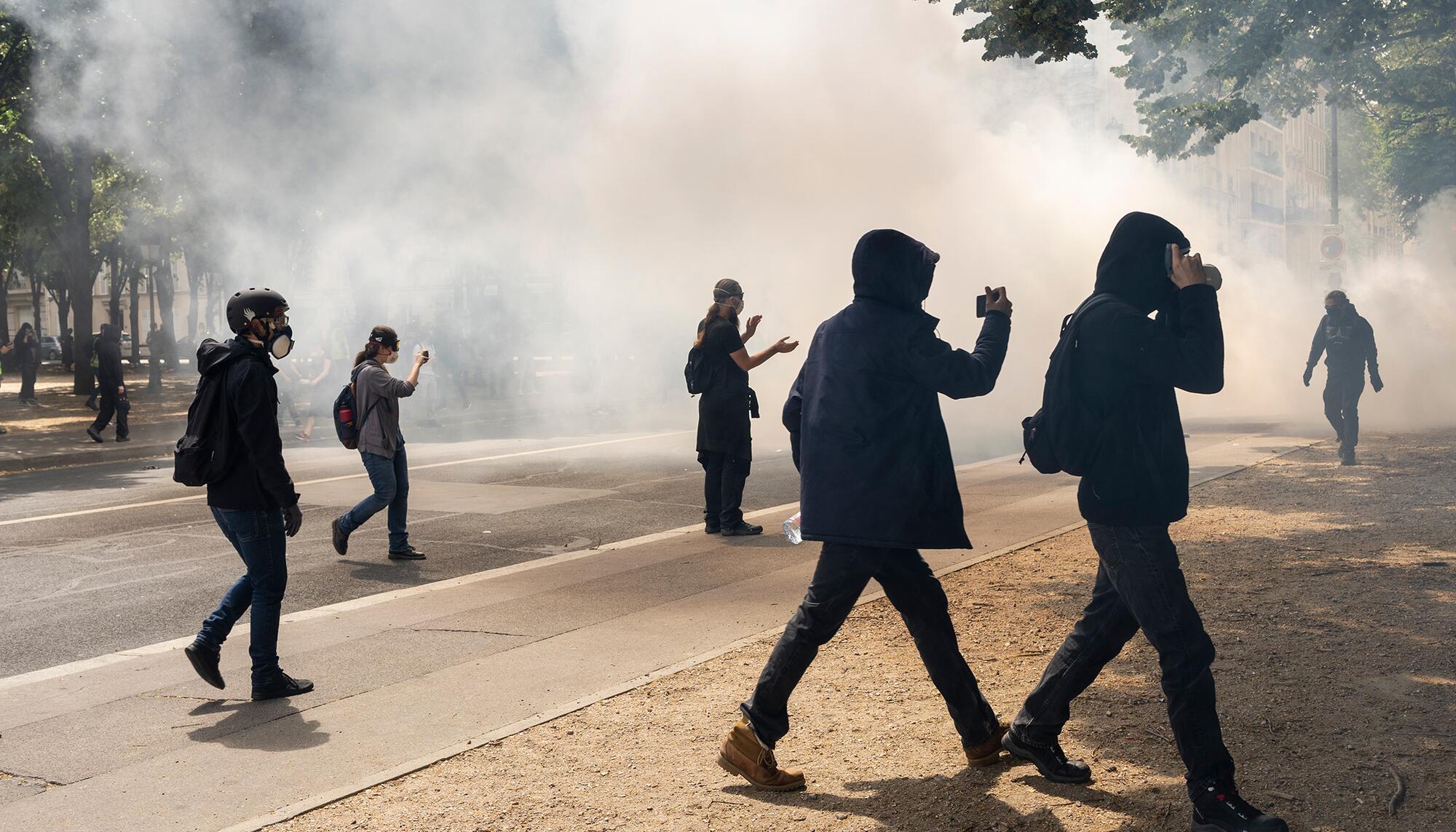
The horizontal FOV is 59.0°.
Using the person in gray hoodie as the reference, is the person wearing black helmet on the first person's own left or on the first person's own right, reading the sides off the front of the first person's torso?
on the first person's own right

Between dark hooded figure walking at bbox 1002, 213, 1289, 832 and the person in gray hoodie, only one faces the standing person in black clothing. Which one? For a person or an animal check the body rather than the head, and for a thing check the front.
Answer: the person in gray hoodie

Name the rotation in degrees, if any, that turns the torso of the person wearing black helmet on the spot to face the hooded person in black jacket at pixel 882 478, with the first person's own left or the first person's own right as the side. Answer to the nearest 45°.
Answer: approximately 45° to the first person's own right

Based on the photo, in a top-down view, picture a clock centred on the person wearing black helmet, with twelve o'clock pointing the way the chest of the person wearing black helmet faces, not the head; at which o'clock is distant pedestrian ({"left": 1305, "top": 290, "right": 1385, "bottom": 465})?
The distant pedestrian is roughly at 11 o'clock from the person wearing black helmet.

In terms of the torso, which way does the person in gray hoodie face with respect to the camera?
to the viewer's right

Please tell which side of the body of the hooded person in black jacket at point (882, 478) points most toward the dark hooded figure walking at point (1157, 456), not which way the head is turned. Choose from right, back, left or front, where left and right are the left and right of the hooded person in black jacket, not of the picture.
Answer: right

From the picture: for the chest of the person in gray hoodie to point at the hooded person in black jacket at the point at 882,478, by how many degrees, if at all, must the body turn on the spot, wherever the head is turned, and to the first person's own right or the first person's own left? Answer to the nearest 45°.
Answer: approximately 90° to the first person's own right

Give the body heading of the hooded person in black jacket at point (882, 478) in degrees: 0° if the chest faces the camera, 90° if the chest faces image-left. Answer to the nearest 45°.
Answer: approximately 225°

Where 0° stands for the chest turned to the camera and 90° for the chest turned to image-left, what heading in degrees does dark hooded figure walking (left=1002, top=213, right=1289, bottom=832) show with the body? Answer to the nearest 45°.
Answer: approximately 270°

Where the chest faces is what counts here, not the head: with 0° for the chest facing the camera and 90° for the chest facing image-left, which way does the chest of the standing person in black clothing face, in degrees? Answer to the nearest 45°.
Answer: approximately 270°

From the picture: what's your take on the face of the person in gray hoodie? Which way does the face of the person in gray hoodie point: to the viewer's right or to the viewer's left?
to the viewer's right

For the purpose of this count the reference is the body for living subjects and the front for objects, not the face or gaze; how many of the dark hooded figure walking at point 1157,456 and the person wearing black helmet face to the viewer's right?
2

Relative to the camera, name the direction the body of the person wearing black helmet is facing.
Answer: to the viewer's right
